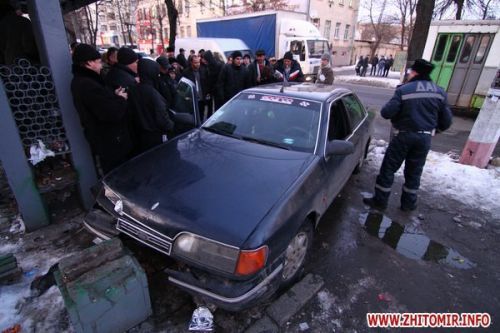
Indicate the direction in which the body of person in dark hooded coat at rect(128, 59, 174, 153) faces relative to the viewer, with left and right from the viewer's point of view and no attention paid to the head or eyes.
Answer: facing away from the viewer and to the right of the viewer

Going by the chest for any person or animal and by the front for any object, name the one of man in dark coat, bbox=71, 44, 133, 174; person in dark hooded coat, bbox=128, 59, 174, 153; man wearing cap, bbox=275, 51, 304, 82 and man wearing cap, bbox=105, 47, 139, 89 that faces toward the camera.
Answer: man wearing cap, bbox=275, 51, 304, 82

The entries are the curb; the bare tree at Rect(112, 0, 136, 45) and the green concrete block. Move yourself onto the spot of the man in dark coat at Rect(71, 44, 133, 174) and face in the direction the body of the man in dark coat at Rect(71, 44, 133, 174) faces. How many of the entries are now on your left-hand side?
1

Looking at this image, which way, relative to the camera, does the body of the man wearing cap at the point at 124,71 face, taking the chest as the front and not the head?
to the viewer's right

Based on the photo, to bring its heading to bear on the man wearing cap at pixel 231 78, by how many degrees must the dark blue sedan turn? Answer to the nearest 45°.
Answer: approximately 135° to its right

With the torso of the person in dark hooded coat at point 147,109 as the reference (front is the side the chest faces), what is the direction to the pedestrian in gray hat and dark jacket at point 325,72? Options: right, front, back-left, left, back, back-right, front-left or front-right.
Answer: front

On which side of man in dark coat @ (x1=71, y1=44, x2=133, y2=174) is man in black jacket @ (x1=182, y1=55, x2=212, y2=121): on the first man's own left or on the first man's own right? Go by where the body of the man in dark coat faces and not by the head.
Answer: on the first man's own left

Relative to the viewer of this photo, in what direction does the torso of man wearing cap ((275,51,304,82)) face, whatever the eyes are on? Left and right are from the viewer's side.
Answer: facing the viewer

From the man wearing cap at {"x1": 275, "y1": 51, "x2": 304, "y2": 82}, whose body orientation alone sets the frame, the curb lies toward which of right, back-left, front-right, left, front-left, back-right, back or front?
front

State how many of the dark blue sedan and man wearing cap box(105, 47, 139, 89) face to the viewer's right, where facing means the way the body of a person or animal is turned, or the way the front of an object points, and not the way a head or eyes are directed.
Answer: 1

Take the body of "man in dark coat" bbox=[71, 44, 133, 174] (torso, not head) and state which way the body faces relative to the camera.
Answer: to the viewer's right

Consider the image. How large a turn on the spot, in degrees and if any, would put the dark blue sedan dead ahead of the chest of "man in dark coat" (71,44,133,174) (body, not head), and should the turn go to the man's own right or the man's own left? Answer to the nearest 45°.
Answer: approximately 45° to the man's own right

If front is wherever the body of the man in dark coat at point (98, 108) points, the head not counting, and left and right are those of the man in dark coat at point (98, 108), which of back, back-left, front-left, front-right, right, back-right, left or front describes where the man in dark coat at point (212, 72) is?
front-left

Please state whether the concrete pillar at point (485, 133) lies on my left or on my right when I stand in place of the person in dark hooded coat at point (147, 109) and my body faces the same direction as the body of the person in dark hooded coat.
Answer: on my right

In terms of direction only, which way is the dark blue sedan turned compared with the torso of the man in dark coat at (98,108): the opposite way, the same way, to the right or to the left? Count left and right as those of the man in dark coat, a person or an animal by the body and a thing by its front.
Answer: the opposite way

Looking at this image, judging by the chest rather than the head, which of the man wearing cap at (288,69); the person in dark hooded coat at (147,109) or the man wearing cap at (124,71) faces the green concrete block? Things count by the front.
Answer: the man wearing cap at (288,69)
